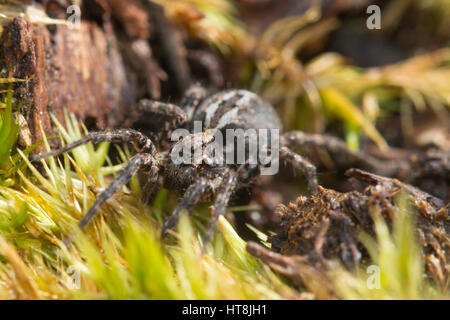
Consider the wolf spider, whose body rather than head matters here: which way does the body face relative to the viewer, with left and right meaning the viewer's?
facing the viewer and to the left of the viewer
